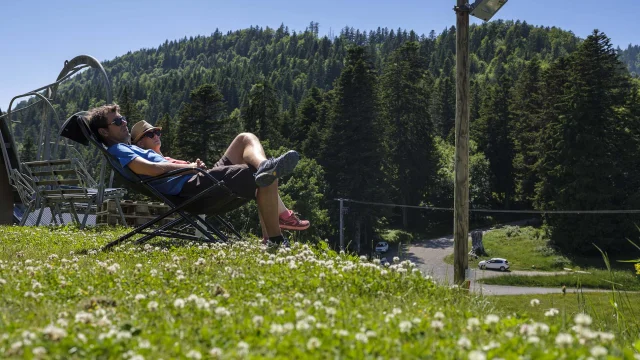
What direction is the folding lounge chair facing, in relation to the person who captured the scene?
facing to the right of the viewer

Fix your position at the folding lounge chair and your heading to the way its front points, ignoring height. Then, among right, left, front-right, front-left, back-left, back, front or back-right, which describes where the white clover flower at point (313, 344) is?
right

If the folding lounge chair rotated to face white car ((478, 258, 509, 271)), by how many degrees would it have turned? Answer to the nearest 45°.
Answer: approximately 45° to its left

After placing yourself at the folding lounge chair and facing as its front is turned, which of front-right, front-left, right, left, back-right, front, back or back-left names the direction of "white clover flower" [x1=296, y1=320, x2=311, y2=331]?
right

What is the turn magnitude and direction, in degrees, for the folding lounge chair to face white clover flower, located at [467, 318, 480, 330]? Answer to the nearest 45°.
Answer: approximately 90° to its right

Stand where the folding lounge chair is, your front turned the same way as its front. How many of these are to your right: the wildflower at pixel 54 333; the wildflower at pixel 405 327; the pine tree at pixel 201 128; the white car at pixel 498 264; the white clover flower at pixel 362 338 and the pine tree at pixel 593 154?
3

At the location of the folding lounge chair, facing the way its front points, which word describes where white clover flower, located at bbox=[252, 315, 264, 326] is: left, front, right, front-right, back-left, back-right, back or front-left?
right

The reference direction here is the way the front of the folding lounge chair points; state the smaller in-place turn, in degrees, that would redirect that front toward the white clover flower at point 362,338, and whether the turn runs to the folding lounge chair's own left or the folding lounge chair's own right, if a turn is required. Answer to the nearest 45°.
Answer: approximately 90° to the folding lounge chair's own right

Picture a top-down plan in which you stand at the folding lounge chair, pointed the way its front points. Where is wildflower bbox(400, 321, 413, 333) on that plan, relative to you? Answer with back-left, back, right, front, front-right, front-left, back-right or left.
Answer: right

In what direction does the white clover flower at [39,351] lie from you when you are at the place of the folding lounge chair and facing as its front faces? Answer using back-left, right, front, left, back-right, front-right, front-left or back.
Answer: right

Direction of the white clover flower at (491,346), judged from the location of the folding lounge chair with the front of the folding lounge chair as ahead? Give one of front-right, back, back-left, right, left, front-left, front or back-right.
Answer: right

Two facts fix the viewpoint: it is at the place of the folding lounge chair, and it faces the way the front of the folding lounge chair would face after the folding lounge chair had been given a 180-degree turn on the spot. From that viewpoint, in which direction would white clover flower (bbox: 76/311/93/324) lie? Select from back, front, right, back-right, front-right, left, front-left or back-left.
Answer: left

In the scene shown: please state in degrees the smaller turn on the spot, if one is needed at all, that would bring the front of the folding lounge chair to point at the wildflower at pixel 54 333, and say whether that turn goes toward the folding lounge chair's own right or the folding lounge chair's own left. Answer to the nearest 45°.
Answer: approximately 90° to the folding lounge chair's own right

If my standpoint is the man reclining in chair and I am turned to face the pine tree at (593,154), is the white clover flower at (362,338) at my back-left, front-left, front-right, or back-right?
back-right

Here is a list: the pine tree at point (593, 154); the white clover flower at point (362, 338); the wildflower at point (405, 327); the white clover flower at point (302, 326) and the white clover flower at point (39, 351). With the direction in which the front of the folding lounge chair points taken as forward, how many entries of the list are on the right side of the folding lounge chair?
4

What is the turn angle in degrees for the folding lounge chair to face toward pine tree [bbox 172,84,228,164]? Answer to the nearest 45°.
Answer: approximately 90° to its left
